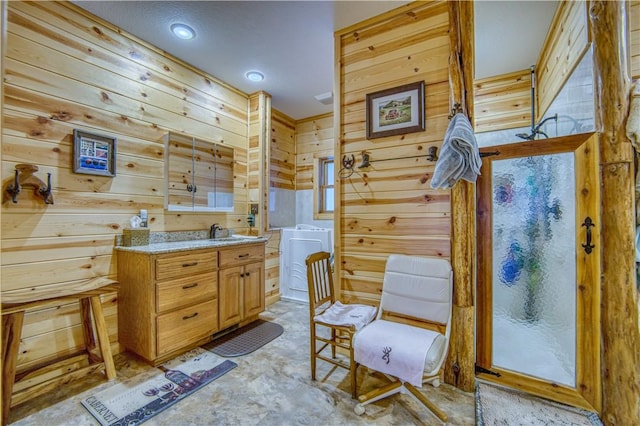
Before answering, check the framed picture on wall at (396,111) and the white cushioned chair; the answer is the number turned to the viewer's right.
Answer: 0

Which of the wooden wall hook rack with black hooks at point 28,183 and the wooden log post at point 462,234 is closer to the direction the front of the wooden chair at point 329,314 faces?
the wooden log post

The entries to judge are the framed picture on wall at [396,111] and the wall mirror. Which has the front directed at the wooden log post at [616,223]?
the wall mirror

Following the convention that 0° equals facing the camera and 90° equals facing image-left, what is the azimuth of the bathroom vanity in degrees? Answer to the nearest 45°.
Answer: approximately 315°

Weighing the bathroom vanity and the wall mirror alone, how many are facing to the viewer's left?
0

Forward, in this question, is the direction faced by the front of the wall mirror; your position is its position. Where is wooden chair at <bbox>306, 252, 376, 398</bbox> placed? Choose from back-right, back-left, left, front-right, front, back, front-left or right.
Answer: front

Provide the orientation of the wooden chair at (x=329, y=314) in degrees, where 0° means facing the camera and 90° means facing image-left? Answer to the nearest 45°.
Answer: approximately 315°

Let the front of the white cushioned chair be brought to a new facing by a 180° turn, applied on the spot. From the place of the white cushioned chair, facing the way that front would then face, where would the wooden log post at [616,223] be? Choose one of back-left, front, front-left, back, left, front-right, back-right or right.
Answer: front-right

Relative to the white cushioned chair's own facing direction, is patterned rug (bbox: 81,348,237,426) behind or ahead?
ahead

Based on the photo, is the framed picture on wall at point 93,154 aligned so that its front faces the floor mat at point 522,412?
yes

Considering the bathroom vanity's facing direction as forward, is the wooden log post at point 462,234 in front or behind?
in front

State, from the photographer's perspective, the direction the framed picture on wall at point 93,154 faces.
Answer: facing the viewer and to the right of the viewer
